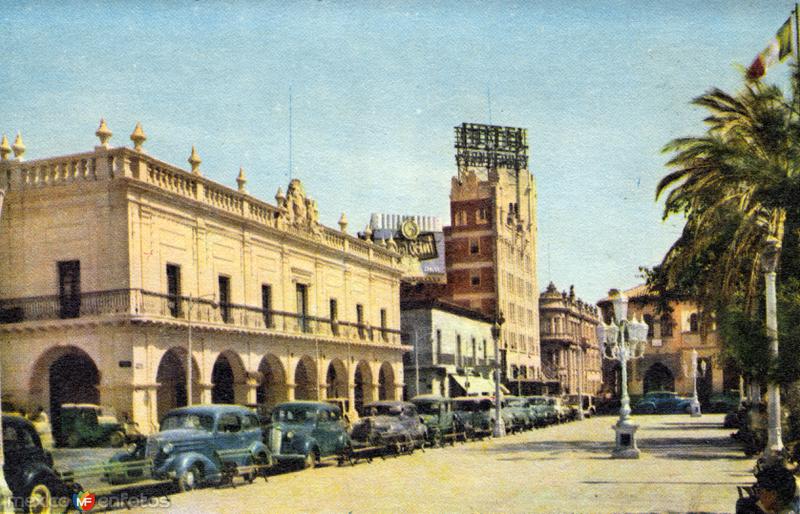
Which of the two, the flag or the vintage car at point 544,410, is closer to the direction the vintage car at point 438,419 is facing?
the flag

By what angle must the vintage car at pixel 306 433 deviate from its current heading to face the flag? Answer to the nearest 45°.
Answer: approximately 90° to its left

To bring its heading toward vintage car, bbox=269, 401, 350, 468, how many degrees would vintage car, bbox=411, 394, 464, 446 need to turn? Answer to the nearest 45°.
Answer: approximately 45° to its left

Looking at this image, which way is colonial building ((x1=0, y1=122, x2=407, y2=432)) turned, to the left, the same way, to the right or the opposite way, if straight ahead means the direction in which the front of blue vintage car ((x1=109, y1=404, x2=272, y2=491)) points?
to the left

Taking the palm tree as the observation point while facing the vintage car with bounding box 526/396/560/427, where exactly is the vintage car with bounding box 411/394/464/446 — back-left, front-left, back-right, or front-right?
front-left

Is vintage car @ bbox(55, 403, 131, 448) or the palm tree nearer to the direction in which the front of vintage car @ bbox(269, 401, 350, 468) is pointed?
the vintage car

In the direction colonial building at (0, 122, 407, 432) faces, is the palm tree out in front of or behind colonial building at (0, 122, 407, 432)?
in front
